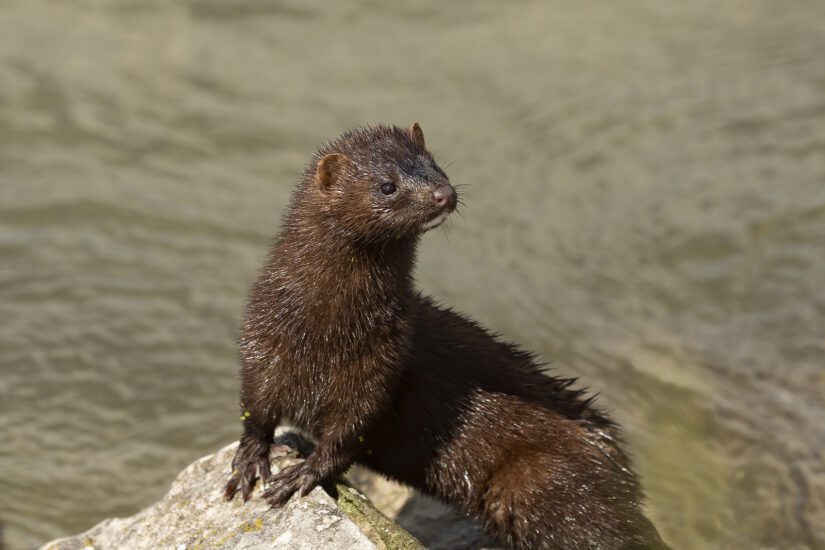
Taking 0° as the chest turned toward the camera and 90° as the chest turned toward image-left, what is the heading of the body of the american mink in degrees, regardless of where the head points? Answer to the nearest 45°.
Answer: approximately 45°
